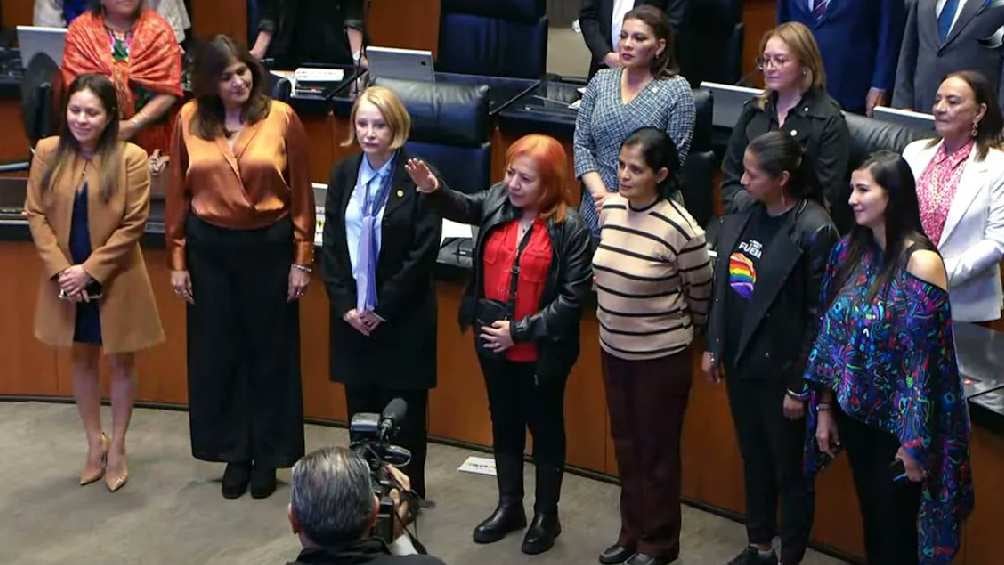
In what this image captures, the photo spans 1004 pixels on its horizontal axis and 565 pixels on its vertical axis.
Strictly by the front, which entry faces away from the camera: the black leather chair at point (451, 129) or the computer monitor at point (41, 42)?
the computer monitor

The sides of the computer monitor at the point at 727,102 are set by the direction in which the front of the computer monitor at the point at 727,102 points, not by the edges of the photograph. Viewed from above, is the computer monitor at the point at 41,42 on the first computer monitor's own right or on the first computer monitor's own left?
on the first computer monitor's own left

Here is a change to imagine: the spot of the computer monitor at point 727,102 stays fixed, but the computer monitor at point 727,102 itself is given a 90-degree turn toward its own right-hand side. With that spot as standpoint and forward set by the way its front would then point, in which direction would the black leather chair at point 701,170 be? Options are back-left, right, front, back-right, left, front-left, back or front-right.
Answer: right

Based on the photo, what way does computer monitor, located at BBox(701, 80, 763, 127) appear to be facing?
away from the camera

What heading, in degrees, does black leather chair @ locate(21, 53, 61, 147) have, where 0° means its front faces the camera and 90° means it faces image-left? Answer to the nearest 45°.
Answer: approximately 315°

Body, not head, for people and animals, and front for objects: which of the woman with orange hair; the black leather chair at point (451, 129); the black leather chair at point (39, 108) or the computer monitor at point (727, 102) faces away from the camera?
the computer monitor

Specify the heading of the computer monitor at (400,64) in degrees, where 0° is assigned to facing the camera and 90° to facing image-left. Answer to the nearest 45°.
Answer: approximately 180°

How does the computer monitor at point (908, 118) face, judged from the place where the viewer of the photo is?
facing away from the viewer and to the right of the viewer

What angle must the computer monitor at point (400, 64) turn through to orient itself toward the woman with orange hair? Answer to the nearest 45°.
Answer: approximately 180°

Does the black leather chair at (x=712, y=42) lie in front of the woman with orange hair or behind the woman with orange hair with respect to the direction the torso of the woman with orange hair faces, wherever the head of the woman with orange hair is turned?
behind

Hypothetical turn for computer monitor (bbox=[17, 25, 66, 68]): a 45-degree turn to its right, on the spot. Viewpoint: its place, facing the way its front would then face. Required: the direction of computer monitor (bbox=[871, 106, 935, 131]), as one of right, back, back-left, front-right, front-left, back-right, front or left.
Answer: right

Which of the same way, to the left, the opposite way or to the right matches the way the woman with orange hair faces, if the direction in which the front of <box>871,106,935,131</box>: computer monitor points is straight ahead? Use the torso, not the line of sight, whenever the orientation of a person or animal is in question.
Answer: the opposite way

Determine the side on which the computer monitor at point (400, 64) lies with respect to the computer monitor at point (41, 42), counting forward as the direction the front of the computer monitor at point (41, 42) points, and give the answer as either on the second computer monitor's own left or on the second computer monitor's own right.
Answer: on the second computer monitor's own right

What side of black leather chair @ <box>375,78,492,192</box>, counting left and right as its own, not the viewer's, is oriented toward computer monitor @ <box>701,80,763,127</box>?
left
